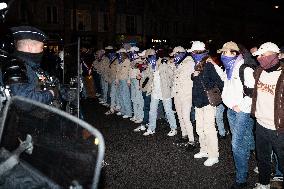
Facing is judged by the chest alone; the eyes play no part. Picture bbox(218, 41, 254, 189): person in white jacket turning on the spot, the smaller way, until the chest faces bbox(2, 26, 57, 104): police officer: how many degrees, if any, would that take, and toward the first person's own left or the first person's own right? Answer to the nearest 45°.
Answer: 0° — they already face them

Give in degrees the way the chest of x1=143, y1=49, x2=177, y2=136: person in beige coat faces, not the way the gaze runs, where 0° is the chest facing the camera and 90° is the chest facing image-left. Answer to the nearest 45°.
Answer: approximately 45°

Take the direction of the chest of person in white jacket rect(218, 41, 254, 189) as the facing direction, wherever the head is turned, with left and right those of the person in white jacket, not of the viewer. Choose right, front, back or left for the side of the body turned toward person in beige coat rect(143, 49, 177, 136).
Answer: right

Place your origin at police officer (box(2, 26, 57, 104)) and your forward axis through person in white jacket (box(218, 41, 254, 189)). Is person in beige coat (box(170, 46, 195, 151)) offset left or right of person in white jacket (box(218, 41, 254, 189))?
left

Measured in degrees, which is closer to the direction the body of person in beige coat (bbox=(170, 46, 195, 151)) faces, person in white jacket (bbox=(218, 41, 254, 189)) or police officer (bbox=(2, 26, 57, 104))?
the police officer

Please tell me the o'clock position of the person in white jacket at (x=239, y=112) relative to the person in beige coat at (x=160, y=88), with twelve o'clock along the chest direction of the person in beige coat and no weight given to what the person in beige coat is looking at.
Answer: The person in white jacket is roughly at 10 o'clock from the person in beige coat.

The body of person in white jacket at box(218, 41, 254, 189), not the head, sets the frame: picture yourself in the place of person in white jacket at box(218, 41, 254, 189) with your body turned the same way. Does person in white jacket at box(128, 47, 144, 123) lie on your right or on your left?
on your right

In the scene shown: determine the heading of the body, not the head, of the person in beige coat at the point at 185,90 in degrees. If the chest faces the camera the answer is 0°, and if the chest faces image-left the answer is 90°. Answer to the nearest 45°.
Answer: approximately 45°

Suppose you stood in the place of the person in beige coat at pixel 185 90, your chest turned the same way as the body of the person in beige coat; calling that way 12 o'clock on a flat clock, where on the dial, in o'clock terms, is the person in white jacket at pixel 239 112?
The person in white jacket is roughly at 10 o'clock from the person in beige coat.
